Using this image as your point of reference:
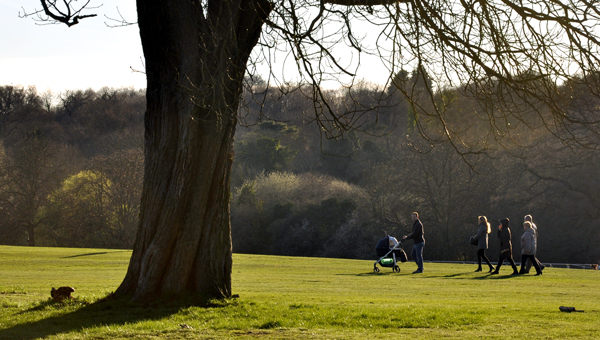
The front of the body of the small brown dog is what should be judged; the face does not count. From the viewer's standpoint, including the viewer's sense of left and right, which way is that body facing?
facing to the left of the viewer

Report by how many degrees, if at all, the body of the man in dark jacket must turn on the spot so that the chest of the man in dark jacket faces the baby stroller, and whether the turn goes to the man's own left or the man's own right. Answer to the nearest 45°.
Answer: approximately 45° to the man's own right

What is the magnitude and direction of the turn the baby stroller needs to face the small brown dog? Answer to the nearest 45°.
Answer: approximately 90° to its left

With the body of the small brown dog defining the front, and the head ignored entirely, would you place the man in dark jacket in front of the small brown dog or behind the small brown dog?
behind

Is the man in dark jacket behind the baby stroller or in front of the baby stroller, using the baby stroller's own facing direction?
behind

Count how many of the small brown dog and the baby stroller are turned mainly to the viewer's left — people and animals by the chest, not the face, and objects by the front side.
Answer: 2

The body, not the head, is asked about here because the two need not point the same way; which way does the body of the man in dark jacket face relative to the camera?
to the viewer's left

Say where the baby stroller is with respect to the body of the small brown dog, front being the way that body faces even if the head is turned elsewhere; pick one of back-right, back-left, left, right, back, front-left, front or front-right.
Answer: back-right

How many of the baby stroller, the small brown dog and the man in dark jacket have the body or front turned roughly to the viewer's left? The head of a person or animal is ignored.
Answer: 3

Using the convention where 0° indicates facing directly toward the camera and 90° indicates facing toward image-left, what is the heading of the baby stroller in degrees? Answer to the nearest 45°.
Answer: approximately 90°

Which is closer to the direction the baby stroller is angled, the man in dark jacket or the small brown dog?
the small brown dog
